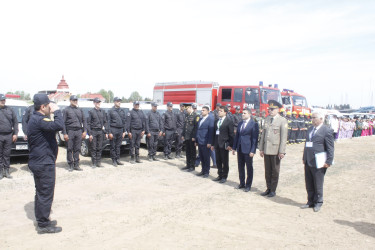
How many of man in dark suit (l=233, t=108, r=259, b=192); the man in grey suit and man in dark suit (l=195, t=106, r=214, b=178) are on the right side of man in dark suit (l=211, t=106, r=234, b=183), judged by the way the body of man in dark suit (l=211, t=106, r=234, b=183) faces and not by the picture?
1

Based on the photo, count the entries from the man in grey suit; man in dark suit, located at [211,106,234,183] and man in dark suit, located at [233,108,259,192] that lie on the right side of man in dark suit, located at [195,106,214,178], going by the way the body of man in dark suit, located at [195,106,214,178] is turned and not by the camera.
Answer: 0

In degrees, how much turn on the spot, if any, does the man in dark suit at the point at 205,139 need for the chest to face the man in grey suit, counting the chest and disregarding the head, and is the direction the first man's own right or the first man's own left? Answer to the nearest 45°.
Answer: approximately 90° to the first man's own left

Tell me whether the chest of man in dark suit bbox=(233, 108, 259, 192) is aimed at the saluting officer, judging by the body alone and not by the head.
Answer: yes

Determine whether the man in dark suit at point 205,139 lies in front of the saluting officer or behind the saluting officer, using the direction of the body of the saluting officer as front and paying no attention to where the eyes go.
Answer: in front

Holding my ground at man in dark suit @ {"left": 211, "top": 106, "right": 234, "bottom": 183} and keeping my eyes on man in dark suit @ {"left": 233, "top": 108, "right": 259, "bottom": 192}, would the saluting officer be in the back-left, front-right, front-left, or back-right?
front-right

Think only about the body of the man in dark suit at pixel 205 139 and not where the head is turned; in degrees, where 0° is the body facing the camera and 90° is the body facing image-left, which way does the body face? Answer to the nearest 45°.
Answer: approximately 45°

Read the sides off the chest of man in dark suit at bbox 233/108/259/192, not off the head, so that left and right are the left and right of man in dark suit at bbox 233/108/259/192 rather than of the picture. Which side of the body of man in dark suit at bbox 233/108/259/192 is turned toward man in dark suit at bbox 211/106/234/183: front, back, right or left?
right

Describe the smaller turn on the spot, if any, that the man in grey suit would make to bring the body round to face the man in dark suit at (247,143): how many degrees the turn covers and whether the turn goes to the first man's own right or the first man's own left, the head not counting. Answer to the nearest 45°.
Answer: approximately 90° to the first man's own right

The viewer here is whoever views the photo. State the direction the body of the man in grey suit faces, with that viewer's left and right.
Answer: facing the viewer and to the left of the viewer

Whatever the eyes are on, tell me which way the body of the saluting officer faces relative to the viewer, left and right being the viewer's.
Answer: facing to the right of the viewer

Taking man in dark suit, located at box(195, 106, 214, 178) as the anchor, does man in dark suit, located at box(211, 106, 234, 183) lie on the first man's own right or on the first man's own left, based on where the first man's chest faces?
on the first man's own left

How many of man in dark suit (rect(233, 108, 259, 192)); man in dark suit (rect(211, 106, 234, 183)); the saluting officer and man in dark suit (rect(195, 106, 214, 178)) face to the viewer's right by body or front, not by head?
1

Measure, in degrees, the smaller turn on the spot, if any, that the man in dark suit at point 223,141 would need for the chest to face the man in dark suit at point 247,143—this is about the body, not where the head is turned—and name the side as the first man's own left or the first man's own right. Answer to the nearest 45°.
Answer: approximately 90° to the first man's own left

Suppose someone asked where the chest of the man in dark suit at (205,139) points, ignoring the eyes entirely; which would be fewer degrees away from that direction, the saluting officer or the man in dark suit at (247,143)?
the saluting officer

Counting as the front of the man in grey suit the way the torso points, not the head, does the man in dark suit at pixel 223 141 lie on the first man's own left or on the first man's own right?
on the first man's own right
